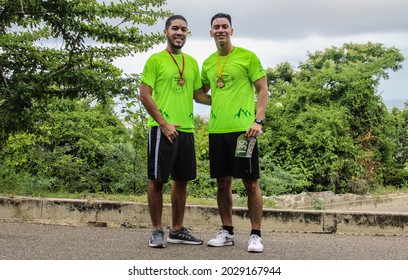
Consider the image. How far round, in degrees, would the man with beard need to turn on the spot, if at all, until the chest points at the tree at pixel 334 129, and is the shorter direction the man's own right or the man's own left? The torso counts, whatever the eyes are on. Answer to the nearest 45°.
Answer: approximately 135° to the man's own left

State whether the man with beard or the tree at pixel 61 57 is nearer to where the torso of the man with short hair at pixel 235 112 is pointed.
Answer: the man with beard

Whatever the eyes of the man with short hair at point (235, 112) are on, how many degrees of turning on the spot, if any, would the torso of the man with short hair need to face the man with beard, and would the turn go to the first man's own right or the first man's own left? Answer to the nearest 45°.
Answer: approximately 45° to the first man's own right

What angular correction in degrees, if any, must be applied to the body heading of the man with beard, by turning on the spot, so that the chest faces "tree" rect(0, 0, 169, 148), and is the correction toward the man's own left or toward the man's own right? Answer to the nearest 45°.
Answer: approximately 180°
